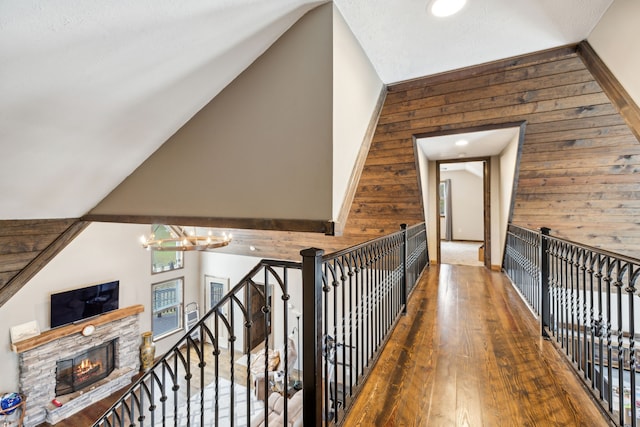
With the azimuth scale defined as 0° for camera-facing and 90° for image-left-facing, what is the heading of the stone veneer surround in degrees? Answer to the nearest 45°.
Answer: approximately 315°

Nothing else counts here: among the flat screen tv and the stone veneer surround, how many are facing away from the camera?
0

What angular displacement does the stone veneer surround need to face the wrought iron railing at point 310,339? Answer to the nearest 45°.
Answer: approximately 45° to its right

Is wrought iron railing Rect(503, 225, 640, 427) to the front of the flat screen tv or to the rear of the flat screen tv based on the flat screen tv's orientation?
to the front

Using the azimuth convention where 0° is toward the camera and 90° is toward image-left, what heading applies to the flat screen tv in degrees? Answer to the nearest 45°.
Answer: approximately 315°
